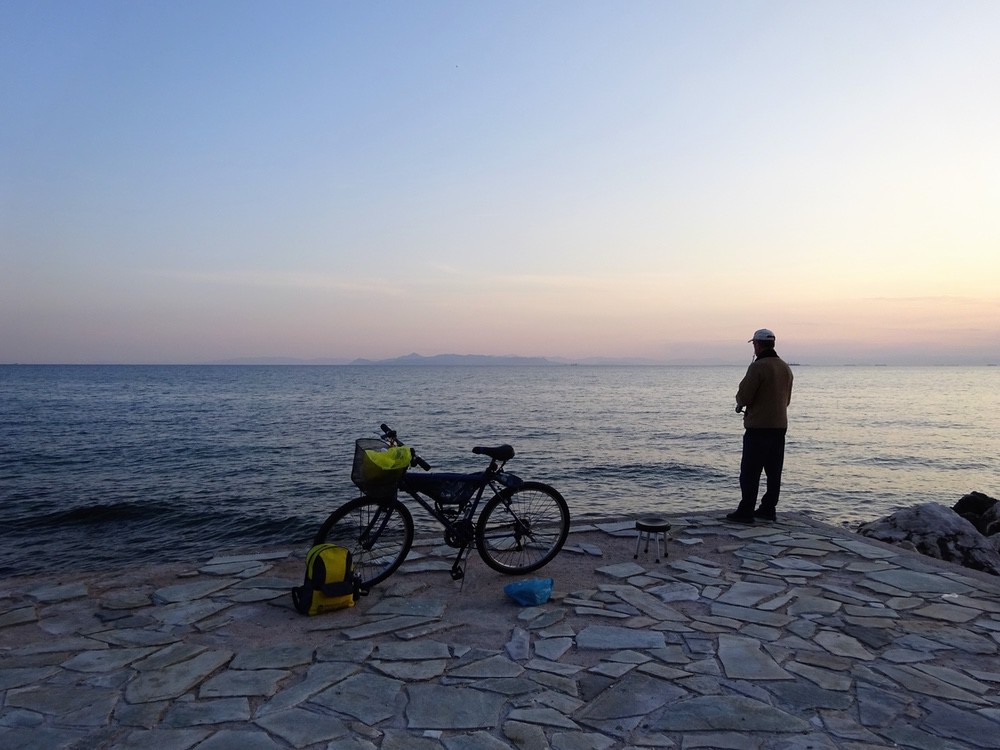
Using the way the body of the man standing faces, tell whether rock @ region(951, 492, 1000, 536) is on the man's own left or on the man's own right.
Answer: on the man's own right

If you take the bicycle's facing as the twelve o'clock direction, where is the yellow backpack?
The yellow backpack is roughly at 11 o'clock from the bicycle.

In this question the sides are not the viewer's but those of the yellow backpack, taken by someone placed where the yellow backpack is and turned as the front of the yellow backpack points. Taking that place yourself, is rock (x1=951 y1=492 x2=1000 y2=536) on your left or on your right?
on your left

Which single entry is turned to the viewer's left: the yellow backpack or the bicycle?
the bicycle

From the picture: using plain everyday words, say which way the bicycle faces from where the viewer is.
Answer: facing to the left of the viewer

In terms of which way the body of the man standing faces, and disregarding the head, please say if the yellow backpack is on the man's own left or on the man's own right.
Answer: on the man's own left

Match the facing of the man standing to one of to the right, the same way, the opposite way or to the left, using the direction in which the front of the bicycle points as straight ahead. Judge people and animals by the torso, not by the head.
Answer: to the right

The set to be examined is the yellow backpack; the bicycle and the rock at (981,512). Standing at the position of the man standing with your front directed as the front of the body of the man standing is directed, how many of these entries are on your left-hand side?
2

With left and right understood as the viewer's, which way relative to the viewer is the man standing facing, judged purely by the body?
facing away from the viewer and to the left of the viewer

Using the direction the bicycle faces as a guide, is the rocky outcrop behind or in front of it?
behind

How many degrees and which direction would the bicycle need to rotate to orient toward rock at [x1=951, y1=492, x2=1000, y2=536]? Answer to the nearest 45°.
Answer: approximately 135° to its right

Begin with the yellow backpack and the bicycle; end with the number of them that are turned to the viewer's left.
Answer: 1

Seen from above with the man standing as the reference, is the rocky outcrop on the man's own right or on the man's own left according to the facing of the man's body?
on the man's own right
